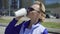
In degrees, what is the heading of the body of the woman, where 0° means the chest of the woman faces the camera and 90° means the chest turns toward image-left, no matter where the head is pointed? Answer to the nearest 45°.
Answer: approximately 45°

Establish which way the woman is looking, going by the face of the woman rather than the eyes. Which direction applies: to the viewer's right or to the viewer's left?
to the viewer's left
